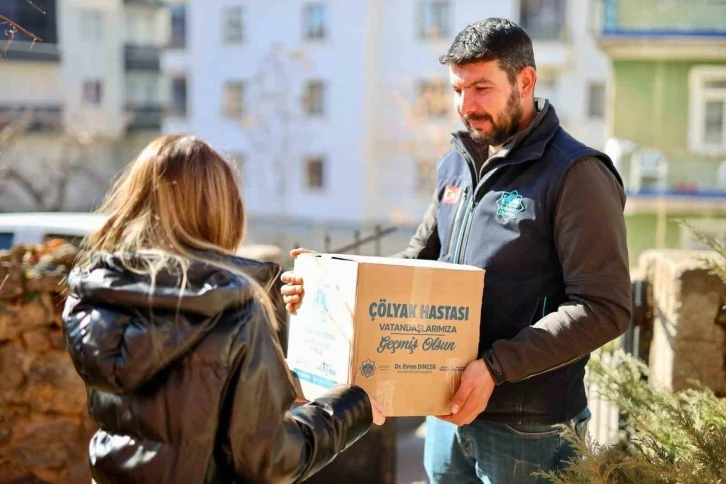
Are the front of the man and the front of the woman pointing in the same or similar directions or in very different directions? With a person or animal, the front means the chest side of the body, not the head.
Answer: very different directions

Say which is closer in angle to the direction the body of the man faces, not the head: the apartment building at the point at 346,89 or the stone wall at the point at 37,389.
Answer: the stone wall

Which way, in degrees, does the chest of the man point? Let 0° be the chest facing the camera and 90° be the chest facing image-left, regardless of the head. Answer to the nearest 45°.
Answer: approximately 45°

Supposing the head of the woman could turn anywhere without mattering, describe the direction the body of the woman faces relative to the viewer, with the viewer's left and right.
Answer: facing away from the viewer and to the right of the viewer

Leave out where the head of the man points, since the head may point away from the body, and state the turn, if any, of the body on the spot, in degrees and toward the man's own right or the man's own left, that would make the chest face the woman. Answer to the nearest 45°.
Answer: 0° — they already face them

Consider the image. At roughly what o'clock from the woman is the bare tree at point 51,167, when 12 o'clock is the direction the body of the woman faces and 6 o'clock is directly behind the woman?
The bare tree is roughly at 10 o'clock from the woman.

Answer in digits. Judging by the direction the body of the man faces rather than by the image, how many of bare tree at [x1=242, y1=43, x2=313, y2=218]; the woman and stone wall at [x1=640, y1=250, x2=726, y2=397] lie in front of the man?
1

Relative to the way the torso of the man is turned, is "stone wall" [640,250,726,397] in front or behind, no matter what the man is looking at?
behind

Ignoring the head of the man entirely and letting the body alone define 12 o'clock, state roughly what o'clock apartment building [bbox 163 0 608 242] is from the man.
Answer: The apartment building is roughly at 4 o'clock from the man.

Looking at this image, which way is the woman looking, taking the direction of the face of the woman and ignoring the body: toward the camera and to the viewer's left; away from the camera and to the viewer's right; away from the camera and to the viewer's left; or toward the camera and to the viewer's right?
away from the camera and to the viewer's right

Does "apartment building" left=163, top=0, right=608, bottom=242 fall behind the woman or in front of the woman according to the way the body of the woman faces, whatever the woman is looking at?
in front
